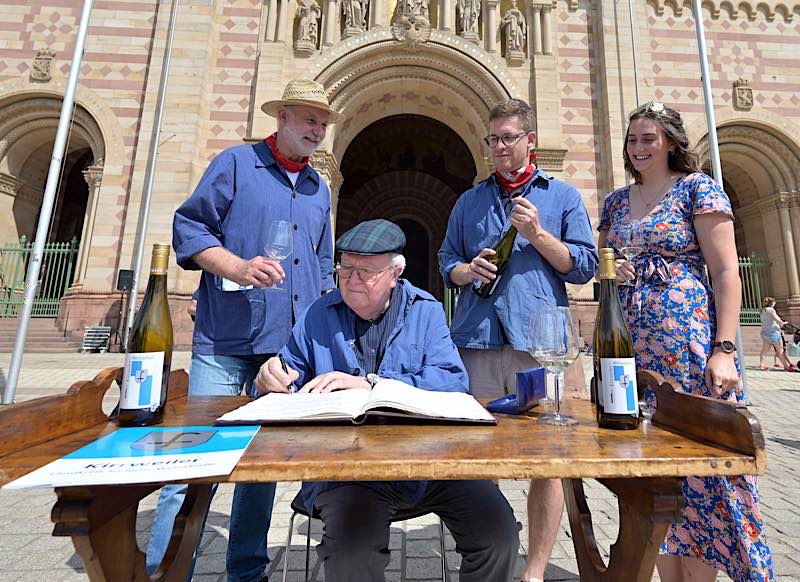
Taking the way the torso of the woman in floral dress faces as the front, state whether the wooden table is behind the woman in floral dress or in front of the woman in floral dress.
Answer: in front

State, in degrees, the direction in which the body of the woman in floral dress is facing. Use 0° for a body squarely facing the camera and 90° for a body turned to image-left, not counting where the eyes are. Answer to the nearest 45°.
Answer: approximately 45°

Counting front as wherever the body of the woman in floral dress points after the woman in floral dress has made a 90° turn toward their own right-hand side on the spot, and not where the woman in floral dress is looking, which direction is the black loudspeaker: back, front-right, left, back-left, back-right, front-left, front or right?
front-left

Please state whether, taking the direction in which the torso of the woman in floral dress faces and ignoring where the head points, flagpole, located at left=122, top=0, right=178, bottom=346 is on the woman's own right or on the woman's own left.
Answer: on the woman's own right

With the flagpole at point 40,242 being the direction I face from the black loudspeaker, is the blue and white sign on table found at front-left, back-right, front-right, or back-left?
front-left

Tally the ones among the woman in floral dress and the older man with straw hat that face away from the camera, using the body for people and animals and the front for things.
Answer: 0

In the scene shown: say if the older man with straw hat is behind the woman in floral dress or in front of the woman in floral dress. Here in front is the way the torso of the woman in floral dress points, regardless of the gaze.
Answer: in front

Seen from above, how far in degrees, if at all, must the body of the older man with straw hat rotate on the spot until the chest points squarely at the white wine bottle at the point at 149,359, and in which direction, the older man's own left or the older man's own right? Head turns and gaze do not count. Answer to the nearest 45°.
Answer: approximately 45° to the older man's own right

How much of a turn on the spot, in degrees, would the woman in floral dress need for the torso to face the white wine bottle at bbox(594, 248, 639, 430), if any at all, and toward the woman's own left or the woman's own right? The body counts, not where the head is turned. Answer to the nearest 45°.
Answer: approximately 45° to the woman's own left

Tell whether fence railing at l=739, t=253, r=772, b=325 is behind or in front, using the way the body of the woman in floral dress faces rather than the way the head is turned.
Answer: behind

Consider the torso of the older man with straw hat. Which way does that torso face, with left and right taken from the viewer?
facing the viewer and to the right of the viewer

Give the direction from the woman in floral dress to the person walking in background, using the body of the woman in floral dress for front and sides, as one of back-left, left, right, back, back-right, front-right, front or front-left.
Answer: back-right
